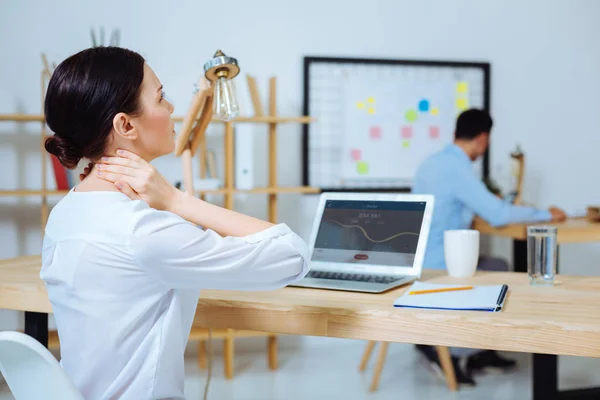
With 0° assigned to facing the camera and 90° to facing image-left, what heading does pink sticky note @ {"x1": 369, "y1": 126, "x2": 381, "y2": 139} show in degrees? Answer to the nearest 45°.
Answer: approximately 0°

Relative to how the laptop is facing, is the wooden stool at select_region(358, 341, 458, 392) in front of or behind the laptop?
behind

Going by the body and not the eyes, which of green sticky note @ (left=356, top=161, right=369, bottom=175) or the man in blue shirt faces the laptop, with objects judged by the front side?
the green sticky note

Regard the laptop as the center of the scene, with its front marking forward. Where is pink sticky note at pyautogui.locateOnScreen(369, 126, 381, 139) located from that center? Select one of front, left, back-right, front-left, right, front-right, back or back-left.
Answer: back-right

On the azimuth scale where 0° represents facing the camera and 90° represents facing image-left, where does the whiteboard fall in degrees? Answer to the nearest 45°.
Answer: approximately 0°

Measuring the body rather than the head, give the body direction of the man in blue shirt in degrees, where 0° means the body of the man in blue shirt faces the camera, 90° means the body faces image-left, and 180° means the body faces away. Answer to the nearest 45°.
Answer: approximately 225°

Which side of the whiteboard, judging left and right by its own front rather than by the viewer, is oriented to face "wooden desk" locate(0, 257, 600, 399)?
front
